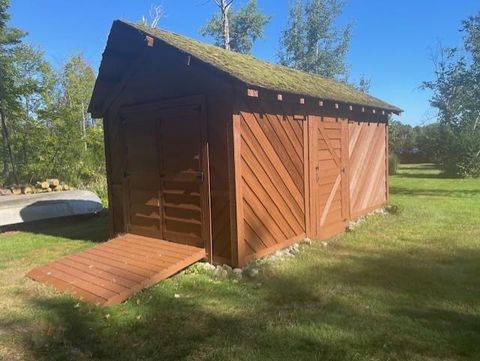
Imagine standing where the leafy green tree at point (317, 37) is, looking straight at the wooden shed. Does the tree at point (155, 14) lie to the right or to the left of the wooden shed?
right

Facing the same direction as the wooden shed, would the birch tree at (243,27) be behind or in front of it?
behind

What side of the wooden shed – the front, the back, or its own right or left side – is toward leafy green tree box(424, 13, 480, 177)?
back

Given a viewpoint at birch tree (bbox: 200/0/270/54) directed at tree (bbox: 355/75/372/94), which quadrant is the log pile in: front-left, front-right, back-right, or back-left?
back-right

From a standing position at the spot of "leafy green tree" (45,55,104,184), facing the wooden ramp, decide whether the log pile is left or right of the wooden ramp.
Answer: right

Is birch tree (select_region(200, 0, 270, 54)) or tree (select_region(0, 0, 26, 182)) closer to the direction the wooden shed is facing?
the tree

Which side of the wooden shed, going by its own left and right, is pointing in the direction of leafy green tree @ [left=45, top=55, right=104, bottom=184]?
right

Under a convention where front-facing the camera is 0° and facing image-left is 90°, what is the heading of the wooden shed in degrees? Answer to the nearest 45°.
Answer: approximately 45°

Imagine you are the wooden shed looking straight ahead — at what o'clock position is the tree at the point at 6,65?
The tree is roughly at 3 o'clock from the wooden shed.

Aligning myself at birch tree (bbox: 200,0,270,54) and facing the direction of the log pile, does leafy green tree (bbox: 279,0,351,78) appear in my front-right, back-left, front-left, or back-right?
back-left

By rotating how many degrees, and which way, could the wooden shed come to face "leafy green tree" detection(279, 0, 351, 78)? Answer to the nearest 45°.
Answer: approximately 135° to its right

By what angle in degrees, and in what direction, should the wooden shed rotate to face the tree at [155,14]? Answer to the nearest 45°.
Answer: approximately 135° to its right
